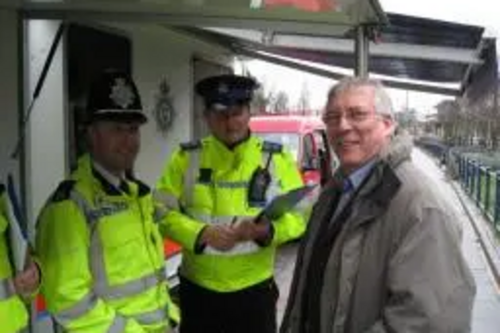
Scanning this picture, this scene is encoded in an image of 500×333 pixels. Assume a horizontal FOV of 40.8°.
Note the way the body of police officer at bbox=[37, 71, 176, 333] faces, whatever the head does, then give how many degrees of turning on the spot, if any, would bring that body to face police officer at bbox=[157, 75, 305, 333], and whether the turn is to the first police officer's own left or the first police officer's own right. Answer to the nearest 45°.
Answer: approximately 90° to the first police officer's own left

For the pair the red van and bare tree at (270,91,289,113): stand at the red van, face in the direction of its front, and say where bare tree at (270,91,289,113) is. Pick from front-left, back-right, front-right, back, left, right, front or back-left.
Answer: back-left

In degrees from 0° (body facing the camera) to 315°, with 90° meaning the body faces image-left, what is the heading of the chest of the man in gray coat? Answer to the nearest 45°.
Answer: approximately 45°

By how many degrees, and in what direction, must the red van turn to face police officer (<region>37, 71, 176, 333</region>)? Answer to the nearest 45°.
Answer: approximately 45° to its right

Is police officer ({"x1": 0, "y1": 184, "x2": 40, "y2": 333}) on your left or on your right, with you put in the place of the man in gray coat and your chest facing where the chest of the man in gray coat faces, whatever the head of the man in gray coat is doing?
on your right

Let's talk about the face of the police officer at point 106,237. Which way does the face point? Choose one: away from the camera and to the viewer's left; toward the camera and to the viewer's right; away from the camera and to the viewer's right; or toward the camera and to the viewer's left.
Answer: toward the camera and to the viewer's right

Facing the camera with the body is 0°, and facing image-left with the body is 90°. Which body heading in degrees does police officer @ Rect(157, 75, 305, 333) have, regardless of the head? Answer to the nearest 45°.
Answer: approximately 0°

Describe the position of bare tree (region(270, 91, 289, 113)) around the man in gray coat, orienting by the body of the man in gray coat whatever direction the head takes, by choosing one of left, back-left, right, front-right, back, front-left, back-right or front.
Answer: back-right

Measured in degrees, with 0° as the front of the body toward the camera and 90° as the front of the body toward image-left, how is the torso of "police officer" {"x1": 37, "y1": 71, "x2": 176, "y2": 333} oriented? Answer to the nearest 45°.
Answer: approximately 315°

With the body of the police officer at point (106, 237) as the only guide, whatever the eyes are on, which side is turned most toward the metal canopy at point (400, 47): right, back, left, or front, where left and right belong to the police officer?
left
